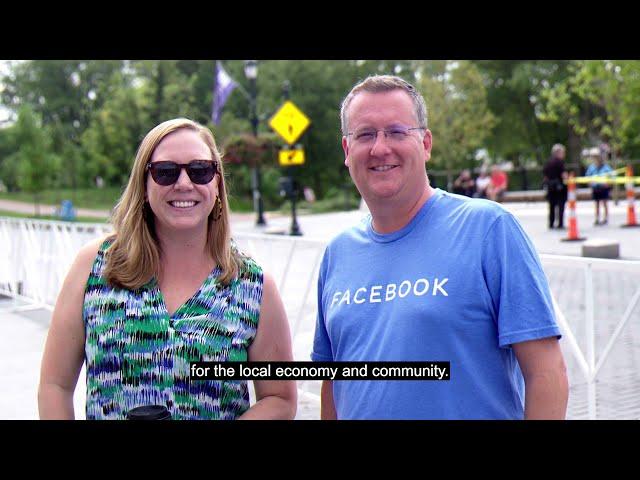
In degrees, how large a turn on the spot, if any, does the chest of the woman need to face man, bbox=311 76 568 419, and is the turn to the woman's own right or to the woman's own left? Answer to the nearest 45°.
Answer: approximately 45° to the woman's own left

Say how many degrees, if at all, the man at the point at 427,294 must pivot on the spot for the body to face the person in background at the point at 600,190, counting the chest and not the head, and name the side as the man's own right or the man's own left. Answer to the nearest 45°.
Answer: approximately 135° to the man's own right

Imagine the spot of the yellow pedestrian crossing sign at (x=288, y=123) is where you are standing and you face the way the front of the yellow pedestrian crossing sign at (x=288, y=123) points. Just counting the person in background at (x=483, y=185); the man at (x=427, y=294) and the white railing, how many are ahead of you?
2

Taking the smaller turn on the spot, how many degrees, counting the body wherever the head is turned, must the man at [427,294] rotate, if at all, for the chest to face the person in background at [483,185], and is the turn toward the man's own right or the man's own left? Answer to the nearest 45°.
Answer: approximately 135° to the man's own right

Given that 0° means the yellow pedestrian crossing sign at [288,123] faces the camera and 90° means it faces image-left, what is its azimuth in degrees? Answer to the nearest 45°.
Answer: approximately 0°

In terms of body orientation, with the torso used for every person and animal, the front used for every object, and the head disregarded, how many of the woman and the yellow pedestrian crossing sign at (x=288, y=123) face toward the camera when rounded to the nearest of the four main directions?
2

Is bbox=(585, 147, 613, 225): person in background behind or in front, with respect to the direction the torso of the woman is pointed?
behind

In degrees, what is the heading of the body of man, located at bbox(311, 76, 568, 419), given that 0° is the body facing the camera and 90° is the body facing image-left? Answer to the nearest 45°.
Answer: approximately 45°

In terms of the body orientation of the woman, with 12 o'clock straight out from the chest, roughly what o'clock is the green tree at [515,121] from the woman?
The green tree is roughly at 7 o'clock from the woman.
